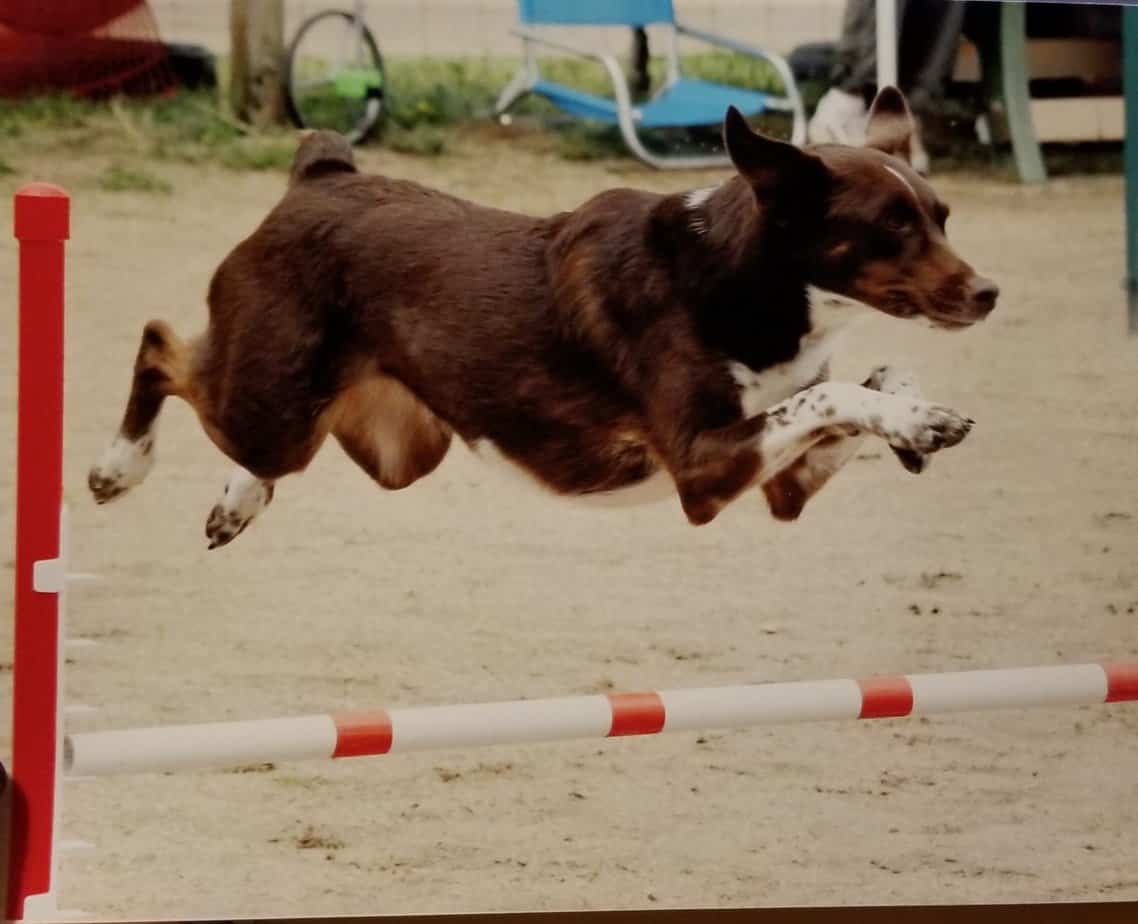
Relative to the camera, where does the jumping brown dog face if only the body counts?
to the viewer's right

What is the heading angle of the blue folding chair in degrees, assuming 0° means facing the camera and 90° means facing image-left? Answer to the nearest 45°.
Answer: approximately 315°

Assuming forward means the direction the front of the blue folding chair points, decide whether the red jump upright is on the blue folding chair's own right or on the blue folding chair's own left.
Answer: on the blue folding chair's own right

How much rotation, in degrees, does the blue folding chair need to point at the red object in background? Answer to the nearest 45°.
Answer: approximately 135° to its right

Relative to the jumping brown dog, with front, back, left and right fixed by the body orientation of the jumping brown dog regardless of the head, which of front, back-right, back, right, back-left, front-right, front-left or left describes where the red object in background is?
back

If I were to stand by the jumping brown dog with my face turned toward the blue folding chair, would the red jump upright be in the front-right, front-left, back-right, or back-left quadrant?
back-left
